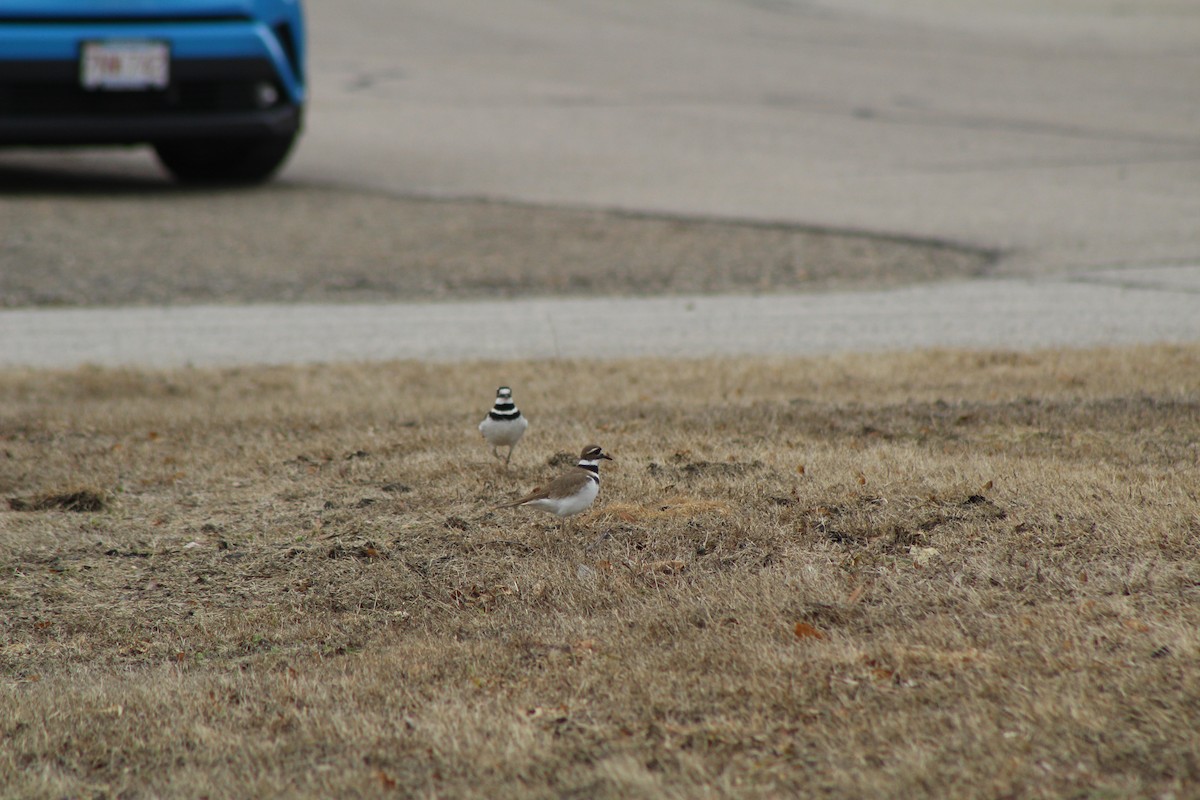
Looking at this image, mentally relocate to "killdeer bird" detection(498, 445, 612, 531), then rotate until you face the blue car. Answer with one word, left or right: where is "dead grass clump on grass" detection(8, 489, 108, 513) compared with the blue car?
left

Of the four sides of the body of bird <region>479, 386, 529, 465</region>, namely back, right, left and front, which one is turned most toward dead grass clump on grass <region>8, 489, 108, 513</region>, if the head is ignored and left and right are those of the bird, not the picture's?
right

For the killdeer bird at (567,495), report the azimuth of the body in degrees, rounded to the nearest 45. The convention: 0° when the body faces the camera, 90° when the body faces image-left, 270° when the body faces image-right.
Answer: approximately 270°

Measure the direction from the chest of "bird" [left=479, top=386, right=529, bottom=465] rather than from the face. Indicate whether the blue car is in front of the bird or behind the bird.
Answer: behind

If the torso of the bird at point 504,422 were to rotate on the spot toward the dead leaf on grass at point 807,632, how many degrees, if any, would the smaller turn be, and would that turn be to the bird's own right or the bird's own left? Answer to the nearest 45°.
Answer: approximately 45° to the bird's own left

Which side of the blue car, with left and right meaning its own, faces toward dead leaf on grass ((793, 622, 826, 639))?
front

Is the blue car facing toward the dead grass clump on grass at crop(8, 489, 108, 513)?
yes

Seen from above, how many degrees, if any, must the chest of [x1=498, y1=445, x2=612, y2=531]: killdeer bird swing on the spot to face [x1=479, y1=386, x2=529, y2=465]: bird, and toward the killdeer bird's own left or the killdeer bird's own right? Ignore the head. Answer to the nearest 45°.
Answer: approximately 90° to the killdeer bird's own left

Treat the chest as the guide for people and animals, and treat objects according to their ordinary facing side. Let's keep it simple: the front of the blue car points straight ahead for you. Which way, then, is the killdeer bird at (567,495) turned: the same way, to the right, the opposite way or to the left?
to the left

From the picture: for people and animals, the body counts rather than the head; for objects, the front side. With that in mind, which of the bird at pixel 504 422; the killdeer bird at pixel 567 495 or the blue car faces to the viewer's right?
the killdeer bird

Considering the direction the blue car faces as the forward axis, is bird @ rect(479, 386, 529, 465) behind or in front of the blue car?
in front

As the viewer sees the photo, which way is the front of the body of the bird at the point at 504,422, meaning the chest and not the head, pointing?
toward the camera
